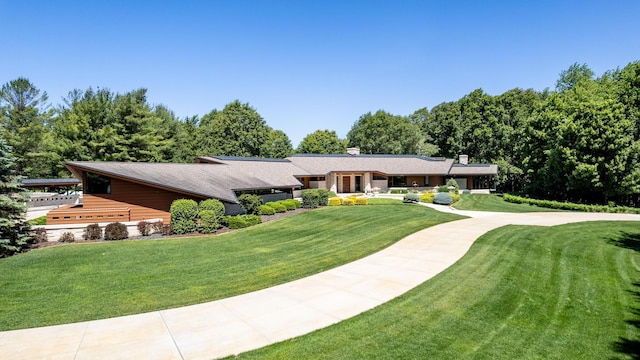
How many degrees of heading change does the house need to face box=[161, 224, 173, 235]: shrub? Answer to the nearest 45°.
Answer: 0° — it already faces it

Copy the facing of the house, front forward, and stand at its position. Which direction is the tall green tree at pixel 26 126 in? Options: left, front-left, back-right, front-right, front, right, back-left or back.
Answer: back-right

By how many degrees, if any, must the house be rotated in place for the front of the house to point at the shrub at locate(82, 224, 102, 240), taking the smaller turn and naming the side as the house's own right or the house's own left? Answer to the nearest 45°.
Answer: approximately 45° to the house's own right

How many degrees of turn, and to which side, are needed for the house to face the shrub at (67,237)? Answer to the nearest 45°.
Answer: approximately 45° to its right

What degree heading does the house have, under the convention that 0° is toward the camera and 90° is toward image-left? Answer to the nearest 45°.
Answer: approximately 0°

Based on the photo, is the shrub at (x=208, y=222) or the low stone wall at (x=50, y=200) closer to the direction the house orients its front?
the shrub

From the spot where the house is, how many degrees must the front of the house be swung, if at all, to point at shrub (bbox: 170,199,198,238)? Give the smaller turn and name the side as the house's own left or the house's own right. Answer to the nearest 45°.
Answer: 0° — it already faces it
